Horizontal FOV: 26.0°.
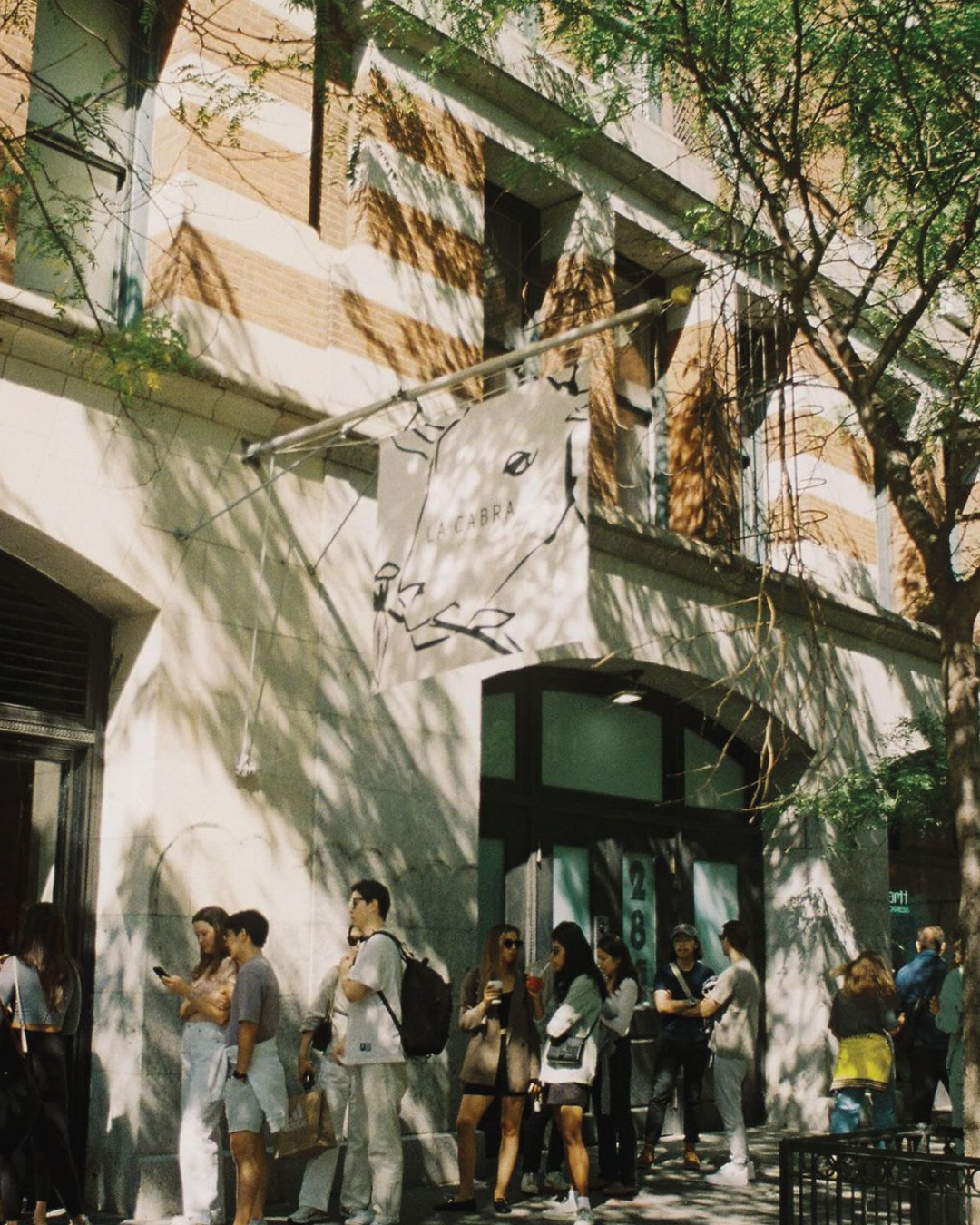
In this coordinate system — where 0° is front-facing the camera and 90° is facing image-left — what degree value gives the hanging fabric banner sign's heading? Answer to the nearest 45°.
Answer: approximately 45°

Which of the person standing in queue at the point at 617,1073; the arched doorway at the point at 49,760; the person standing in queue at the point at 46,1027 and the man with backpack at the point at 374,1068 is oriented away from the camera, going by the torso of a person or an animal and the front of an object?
the person standing in queue at the point at 46,1027

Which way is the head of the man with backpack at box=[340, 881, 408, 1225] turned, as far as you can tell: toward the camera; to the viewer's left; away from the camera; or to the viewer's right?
to the viewer's left

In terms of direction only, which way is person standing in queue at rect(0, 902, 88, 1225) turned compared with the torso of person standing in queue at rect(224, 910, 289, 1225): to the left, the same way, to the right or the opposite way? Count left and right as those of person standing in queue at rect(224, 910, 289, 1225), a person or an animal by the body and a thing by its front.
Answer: to the right

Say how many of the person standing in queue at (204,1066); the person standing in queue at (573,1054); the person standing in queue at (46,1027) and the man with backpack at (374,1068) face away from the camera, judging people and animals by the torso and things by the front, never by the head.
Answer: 1

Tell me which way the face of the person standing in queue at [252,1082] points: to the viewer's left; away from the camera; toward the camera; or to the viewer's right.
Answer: to the viewer's left

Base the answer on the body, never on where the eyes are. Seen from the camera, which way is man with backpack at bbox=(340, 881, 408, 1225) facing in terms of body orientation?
to the viewer's left

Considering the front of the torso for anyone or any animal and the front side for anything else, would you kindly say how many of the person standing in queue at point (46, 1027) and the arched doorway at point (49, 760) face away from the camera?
1

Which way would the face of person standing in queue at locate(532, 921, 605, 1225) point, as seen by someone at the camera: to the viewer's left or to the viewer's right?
to the viewer's left

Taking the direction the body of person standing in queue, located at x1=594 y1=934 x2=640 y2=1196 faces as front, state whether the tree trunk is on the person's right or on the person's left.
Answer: on the person's left
